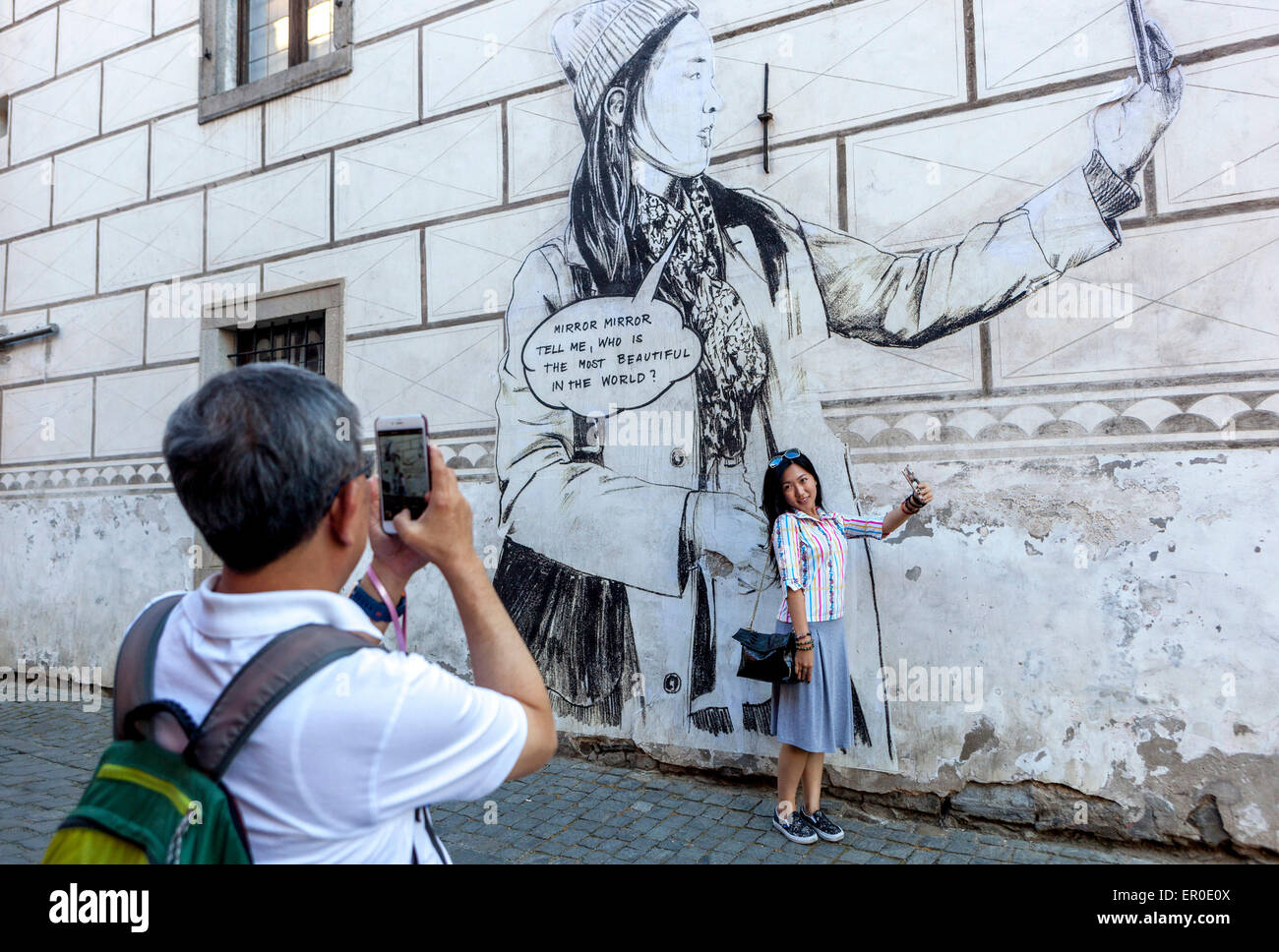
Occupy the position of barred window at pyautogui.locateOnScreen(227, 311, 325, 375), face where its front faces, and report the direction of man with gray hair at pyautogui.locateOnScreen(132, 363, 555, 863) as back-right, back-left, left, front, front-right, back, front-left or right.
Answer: front-left

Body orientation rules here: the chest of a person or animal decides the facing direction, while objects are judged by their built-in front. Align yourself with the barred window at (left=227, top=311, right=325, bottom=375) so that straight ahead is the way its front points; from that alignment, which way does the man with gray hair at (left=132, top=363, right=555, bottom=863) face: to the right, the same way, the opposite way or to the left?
the opposite way

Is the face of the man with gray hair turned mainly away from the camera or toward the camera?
away from the camera

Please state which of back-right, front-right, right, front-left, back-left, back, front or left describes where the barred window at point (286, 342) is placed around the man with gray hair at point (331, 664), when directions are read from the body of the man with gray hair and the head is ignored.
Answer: front-left

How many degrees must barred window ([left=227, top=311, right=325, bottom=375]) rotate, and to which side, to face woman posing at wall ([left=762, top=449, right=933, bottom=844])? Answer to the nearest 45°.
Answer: approximately 90° to its left

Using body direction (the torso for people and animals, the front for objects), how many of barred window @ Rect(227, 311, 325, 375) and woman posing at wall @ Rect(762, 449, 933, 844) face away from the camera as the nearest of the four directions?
0

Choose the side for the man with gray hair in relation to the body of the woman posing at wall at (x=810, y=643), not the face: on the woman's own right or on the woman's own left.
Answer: on the woman's own right

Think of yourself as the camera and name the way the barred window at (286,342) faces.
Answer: facing the viewer and to the left of the viewer

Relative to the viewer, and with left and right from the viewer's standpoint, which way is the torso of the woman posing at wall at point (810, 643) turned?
facing the viewer and to the right of the viewer

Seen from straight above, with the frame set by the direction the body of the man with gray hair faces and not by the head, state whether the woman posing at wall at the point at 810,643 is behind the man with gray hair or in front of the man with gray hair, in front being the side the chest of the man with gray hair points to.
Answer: in front

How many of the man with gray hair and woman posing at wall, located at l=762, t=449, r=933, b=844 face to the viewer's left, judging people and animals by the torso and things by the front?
0

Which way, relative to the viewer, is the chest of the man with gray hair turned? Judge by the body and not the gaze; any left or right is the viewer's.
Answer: facing away from the viewer and to the right of the viewer

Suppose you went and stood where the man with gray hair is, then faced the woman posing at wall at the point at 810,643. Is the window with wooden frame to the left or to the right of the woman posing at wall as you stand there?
left
